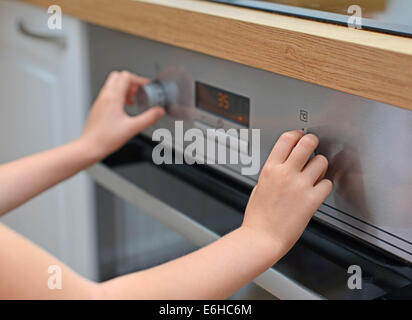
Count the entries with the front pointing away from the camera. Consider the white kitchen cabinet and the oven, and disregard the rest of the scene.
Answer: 0
